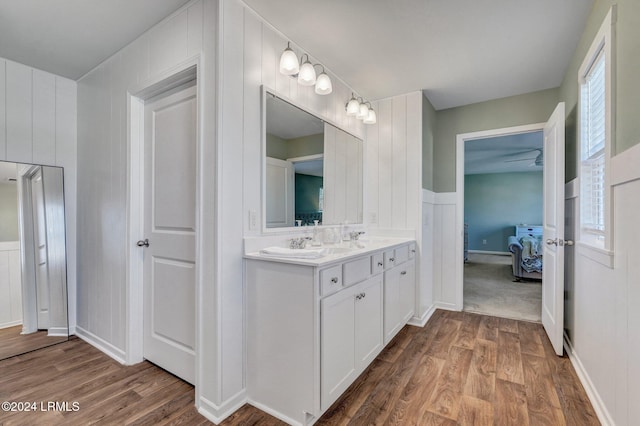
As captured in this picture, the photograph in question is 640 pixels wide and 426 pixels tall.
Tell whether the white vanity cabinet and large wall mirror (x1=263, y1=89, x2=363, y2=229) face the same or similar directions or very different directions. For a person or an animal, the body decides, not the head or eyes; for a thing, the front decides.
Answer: same or similar directions

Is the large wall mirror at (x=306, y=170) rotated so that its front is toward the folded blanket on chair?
no

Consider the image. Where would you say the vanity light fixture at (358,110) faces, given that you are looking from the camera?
facing the viewer and to the right of the viewer

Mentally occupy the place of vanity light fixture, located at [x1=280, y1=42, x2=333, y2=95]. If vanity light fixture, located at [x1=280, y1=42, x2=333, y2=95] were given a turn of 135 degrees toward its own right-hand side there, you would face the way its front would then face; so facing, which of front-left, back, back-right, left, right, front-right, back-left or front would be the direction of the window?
back

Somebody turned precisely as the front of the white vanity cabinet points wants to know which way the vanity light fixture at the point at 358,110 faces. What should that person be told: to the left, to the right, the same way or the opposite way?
the same way

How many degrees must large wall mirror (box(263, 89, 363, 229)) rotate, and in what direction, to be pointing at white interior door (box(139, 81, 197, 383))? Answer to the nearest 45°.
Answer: approximately 135° to its right

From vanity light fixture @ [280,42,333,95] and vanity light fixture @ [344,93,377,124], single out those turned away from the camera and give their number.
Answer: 0

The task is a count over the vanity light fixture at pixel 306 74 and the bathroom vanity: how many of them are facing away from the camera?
0

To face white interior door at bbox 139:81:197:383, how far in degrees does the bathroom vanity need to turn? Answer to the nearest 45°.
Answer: approximately 135° to its right

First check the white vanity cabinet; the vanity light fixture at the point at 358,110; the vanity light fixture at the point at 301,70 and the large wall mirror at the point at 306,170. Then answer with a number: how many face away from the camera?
0

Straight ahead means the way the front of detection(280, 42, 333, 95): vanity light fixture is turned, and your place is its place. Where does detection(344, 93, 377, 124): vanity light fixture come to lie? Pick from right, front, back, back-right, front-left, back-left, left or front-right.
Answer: left

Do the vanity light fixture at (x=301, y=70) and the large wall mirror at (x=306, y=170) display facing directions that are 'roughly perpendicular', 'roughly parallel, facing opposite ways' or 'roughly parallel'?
roughly parallel

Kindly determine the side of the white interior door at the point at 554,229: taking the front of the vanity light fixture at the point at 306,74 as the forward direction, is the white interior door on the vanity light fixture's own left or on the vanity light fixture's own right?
on the vanity light fixture's own left
